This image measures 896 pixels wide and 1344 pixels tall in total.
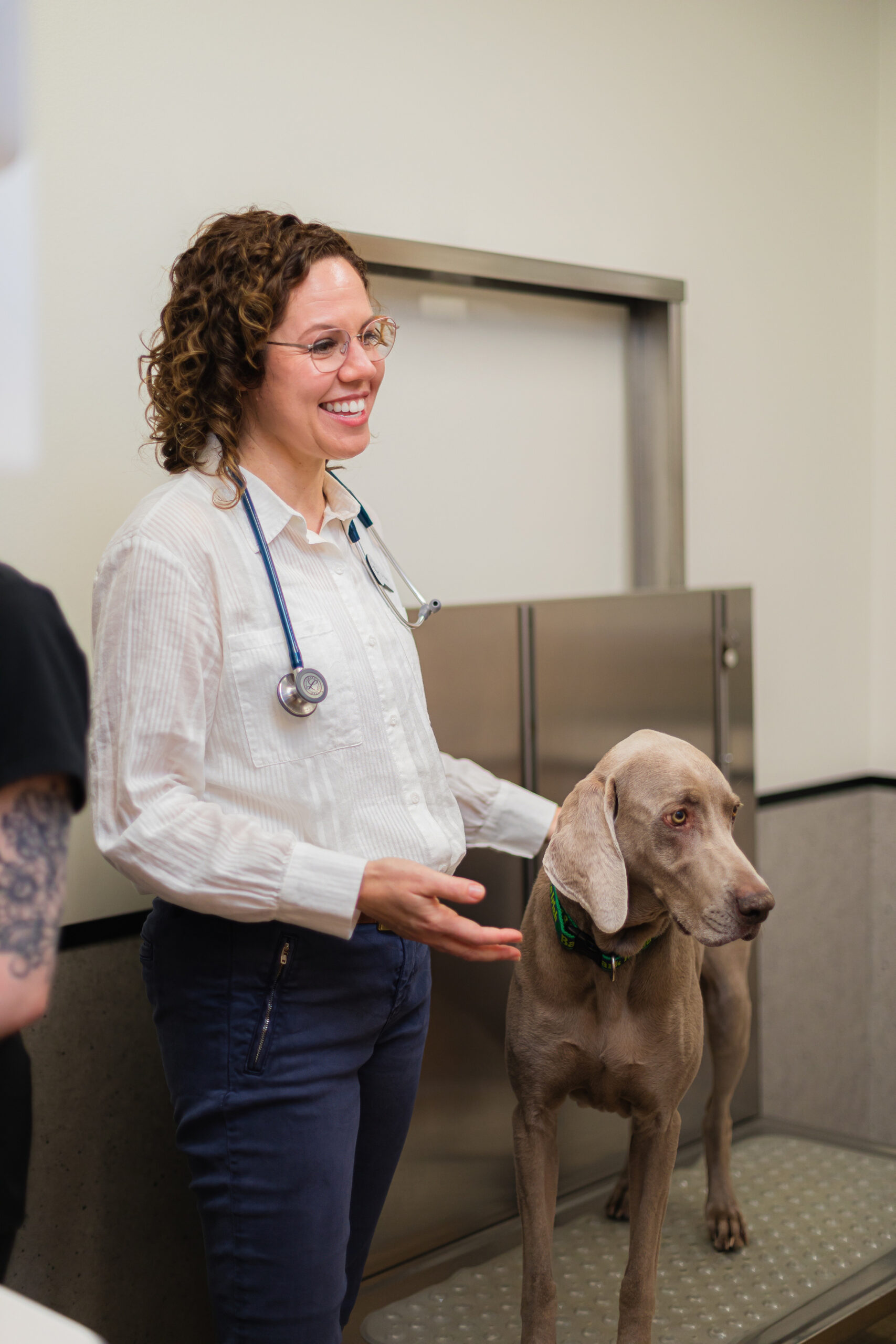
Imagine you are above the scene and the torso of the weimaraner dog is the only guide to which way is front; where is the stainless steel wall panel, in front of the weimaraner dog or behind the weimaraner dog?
behind

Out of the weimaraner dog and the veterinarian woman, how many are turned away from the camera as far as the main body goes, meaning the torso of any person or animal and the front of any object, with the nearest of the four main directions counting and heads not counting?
0

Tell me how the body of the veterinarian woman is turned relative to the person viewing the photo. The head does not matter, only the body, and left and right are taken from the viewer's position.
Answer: facing the viewer and to the right of the viewer

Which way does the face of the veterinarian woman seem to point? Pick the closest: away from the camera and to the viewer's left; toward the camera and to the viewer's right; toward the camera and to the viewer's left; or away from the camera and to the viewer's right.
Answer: toward the camera and to the viewer's right

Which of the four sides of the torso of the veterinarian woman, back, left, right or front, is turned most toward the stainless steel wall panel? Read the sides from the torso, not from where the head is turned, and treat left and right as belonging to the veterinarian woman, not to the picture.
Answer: left

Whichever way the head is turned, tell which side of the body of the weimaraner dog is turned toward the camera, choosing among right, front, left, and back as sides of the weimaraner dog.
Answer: front

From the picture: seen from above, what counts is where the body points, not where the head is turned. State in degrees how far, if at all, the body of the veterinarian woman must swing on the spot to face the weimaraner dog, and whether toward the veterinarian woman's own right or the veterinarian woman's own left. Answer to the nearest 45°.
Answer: approximately 90° to the veterinarian woman's own left

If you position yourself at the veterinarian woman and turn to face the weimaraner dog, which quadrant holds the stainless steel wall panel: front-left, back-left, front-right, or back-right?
front-left
